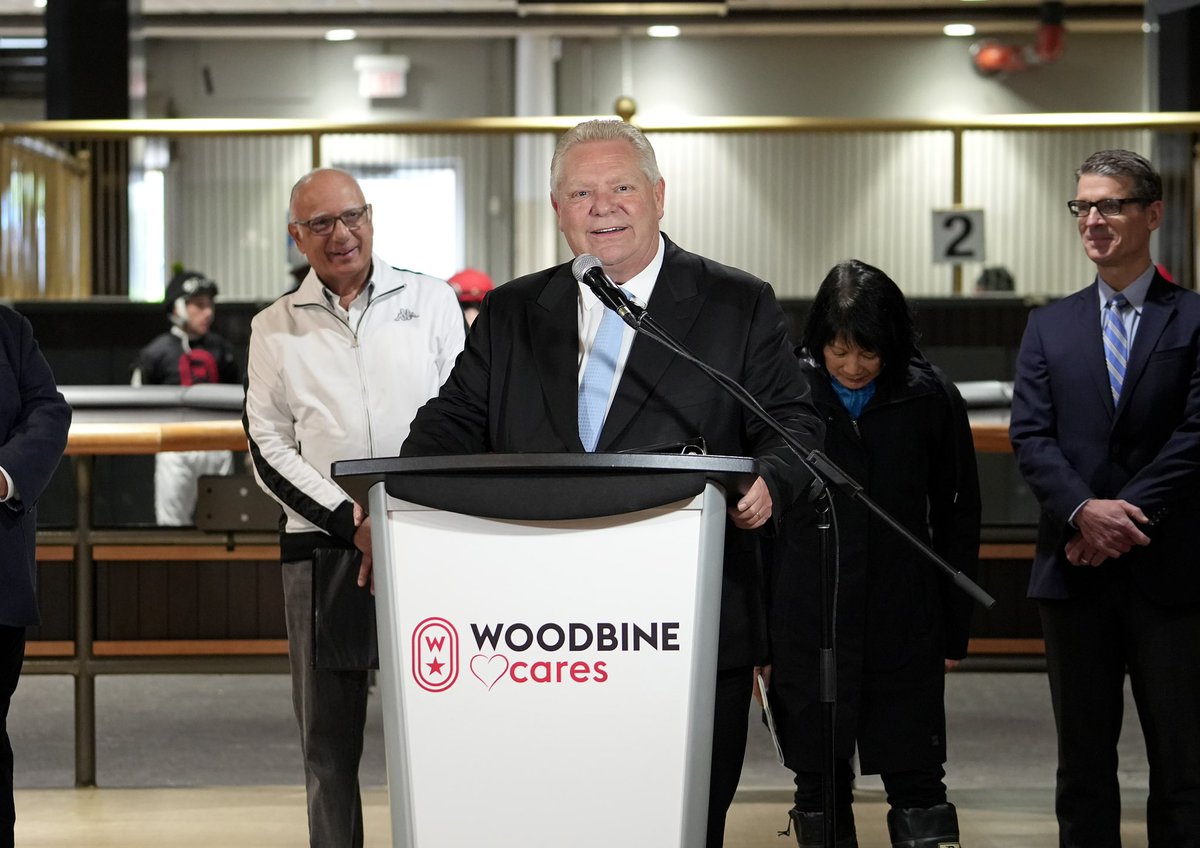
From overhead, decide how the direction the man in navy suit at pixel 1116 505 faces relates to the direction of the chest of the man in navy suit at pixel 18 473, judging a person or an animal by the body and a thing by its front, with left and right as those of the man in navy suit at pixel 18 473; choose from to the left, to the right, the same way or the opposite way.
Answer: to the right

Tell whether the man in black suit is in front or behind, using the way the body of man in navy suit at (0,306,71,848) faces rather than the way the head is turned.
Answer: in front

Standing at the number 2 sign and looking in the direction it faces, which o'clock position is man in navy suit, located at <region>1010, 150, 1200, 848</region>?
The man in navy suit is roughly at 12 o'clock from the number 2 sign.

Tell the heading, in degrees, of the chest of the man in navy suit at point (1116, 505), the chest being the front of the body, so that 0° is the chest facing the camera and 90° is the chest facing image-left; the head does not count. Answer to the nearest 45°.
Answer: approximately 45°

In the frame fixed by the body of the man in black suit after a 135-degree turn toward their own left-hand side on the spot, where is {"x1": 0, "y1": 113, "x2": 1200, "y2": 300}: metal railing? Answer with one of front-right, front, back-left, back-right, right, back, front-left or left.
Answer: front-left

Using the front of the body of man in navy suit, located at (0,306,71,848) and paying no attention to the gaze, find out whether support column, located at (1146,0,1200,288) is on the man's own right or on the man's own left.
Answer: on the man's own left

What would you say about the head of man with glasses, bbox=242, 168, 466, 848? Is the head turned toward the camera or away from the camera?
toward the camera

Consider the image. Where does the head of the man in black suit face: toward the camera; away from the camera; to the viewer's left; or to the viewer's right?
toward the camera

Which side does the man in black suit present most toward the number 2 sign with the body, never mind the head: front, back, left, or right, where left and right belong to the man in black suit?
back

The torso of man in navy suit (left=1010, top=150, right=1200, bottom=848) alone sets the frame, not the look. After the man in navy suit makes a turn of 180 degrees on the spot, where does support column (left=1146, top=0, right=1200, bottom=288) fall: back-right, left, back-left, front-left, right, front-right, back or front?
front-left

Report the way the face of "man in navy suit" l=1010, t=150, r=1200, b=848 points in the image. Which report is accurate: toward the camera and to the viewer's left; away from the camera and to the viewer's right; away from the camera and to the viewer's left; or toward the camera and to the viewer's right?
toward the camera and to the viewer's left

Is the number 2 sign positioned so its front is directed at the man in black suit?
yes

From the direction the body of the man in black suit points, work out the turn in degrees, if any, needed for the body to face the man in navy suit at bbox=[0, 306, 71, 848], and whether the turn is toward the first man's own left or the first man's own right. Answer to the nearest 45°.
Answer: approximately 135° to the first man's own right

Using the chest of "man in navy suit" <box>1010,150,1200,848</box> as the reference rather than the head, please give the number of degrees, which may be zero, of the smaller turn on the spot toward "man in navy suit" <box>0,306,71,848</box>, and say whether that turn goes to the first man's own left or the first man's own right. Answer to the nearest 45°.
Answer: approximately 45° to the first man's own right

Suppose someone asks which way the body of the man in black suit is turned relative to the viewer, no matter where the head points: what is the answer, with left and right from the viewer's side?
facing the viewer
